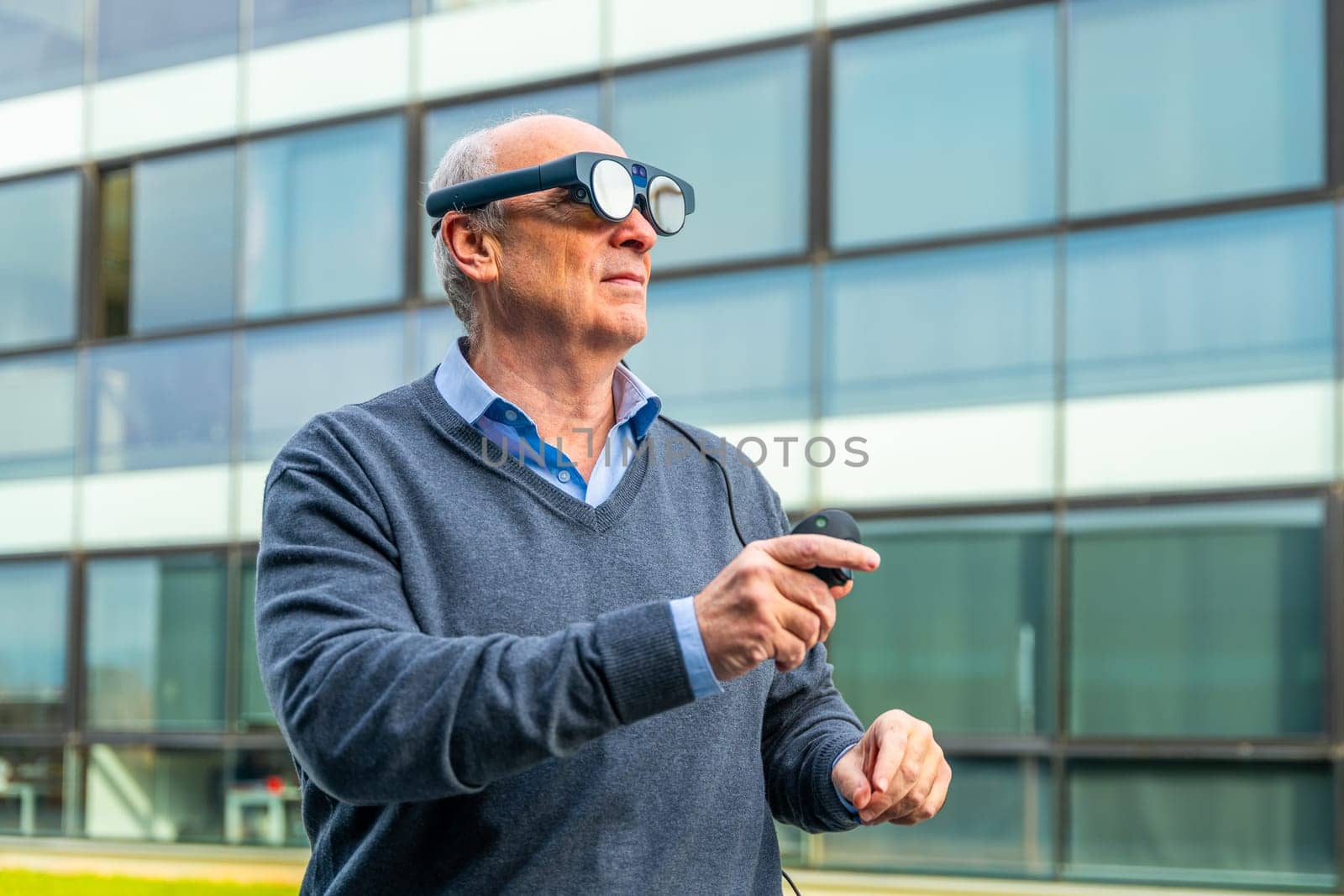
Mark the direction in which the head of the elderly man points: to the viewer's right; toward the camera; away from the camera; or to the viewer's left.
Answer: to the viewer's right

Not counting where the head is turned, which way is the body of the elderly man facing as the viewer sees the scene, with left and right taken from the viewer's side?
facing the viewer and to the right of the viewer

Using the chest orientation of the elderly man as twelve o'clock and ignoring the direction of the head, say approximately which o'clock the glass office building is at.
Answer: The glass office building is roughly at 8 o'clock from the elderly man.
